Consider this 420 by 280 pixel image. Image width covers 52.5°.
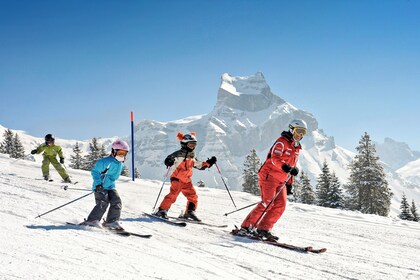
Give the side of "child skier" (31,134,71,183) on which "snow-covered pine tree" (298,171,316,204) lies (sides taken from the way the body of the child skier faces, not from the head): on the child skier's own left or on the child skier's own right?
on the child skier's own left

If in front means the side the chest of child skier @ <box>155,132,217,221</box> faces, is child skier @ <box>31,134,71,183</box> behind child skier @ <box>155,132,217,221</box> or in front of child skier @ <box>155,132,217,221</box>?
behind

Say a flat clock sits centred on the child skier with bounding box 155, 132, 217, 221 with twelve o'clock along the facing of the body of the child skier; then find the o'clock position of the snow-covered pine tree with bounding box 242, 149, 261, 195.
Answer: The snow-covered pine tree is roughly at 8 o'clock from the child skier.

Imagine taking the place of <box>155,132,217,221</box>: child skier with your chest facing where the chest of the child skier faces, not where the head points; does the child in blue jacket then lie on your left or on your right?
on your right

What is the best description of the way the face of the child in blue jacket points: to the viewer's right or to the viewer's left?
to the viewer's right

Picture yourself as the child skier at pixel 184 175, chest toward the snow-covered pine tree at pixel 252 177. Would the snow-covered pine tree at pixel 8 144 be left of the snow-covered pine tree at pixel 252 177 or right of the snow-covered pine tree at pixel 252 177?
left
